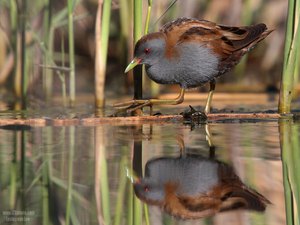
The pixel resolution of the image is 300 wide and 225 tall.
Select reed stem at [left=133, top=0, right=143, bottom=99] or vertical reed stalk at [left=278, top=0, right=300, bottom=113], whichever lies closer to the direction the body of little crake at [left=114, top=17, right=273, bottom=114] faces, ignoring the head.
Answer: the reed stem

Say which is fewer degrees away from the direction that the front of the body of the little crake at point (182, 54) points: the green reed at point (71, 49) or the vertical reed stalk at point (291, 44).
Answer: the green reed

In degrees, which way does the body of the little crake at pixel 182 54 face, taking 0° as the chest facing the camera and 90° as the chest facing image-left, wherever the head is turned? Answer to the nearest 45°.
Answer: approximately 90°

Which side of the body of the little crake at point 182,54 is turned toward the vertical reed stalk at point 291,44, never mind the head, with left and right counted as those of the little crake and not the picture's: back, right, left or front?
back

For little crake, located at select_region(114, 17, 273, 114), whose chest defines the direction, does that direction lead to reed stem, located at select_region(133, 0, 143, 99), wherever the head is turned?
yes

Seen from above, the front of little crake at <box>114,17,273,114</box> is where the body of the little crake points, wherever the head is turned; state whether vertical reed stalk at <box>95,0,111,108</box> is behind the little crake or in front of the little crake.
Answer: in front

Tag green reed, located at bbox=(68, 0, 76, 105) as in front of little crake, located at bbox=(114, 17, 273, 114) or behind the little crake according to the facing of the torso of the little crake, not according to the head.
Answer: in front
